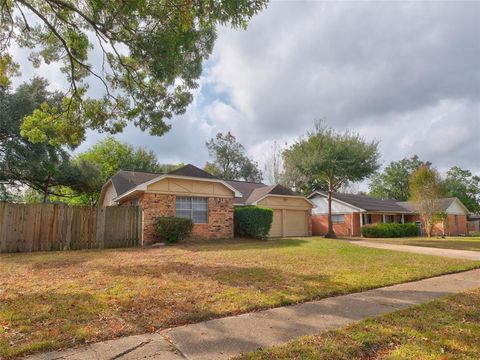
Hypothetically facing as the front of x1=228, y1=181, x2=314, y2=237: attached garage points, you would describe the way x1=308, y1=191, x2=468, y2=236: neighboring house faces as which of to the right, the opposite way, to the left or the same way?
the same way

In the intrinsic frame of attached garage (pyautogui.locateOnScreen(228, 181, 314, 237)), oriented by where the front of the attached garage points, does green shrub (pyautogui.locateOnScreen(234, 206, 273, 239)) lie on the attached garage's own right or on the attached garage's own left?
on the attached garage's own right

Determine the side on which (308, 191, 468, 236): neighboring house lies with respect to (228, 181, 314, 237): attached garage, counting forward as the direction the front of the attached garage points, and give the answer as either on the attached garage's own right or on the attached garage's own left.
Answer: on the attached garage's own left

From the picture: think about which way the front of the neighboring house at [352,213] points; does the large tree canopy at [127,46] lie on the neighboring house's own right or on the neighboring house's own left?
on the neighboring house's own right

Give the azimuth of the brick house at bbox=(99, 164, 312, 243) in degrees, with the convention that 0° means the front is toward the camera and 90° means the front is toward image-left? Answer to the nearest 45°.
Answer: approximately 315°

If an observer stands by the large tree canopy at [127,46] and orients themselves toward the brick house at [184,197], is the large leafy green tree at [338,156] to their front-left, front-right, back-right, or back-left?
front-right

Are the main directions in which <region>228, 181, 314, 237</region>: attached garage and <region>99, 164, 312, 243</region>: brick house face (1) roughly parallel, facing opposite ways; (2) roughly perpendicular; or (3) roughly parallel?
roughly parallel

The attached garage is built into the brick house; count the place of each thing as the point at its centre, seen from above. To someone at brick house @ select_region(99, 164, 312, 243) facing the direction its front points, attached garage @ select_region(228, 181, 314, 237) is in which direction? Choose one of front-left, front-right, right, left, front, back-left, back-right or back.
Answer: left

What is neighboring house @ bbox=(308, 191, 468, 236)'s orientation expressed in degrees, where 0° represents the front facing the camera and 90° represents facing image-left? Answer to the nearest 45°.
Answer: approximately 315°

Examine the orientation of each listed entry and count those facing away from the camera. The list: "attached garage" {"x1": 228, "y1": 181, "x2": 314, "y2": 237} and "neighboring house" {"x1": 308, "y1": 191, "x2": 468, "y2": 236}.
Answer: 0

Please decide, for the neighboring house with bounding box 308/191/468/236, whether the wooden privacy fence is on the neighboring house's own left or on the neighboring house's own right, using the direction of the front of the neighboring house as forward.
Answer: on the neighboring house's own right

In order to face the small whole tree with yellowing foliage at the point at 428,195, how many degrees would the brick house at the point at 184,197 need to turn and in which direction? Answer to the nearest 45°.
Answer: approximately 45° to its left

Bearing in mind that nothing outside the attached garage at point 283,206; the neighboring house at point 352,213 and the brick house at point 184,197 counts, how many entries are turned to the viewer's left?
0
